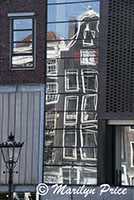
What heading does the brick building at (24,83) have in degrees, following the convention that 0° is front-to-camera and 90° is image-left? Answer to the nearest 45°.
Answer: approximately 0°
